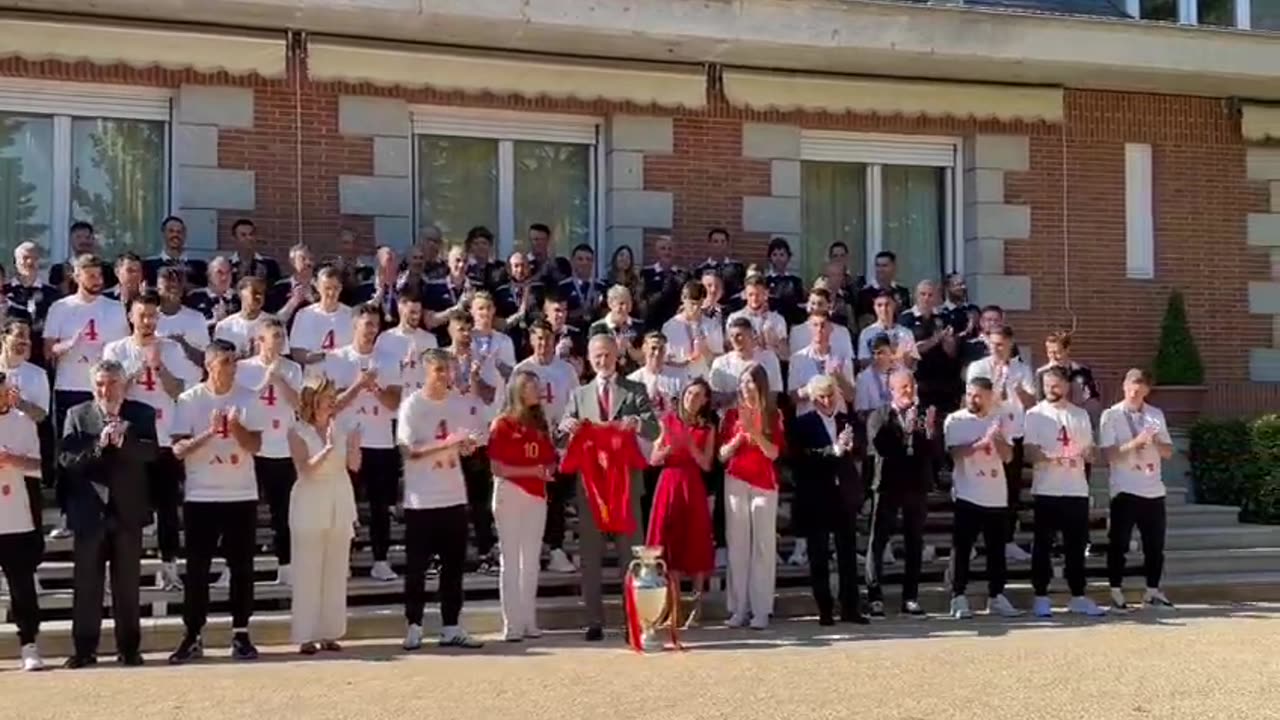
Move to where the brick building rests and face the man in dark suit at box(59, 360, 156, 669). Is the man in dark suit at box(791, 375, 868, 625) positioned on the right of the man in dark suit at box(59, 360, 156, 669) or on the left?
left

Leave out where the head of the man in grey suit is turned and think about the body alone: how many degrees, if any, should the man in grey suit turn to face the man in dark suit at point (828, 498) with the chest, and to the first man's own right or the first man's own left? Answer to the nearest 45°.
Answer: approximately 90° to the first man's own left

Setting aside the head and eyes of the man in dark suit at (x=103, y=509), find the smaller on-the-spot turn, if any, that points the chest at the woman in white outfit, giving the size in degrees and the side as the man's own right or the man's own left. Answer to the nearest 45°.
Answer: approximately 90° to the man's own left

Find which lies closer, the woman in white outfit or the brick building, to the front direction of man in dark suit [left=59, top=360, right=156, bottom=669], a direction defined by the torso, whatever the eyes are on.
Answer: the woman in white outfit

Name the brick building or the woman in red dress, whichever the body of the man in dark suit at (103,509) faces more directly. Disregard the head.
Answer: the woman in red dress

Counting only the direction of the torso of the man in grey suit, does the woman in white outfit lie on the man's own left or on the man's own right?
on the man's own right

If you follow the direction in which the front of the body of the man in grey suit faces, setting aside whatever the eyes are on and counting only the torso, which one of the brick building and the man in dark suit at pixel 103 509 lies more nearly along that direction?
the man in dark suit

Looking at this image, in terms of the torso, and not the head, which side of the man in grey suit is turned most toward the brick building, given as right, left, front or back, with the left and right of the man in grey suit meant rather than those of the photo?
back

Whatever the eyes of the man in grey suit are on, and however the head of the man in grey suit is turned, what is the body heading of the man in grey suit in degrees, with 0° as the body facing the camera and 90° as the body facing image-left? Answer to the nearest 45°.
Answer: approximately 0°

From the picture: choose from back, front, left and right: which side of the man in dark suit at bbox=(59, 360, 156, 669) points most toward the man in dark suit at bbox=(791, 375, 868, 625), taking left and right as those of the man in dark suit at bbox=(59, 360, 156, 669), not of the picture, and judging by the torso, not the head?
left

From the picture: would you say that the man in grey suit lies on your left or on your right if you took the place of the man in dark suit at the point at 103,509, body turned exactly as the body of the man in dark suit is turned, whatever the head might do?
on your left
